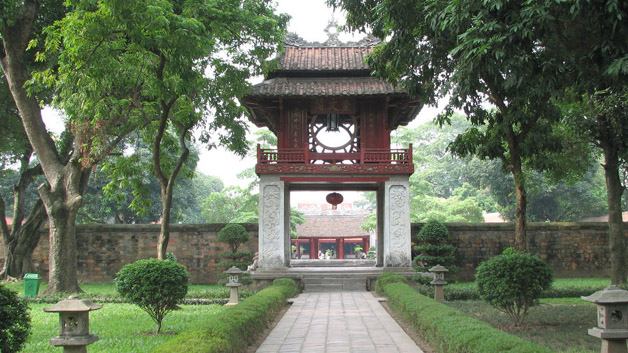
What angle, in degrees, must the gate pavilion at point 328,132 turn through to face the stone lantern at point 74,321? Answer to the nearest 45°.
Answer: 0° — it already faces it

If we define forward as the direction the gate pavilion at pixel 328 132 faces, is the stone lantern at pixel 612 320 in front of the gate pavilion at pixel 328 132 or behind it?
in front

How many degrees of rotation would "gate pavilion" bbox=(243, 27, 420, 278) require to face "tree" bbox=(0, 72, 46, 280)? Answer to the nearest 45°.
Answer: approximately 90° to its right

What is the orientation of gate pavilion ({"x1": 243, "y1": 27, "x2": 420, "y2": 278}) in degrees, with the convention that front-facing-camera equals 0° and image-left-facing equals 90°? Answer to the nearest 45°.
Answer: approximately 0°

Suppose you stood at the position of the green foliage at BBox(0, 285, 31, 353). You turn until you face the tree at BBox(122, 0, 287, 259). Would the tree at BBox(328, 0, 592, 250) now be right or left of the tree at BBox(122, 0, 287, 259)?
right

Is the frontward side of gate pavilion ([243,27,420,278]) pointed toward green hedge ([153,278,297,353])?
yes

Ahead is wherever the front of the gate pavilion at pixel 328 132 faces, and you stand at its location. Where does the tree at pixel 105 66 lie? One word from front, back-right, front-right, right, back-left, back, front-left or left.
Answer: front-right

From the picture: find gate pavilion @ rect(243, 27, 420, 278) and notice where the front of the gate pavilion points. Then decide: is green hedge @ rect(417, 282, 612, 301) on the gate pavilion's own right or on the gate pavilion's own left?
on the gate pavilion's own left

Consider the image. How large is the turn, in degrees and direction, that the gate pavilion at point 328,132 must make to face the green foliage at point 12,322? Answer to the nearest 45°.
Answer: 0° — it already faces it
